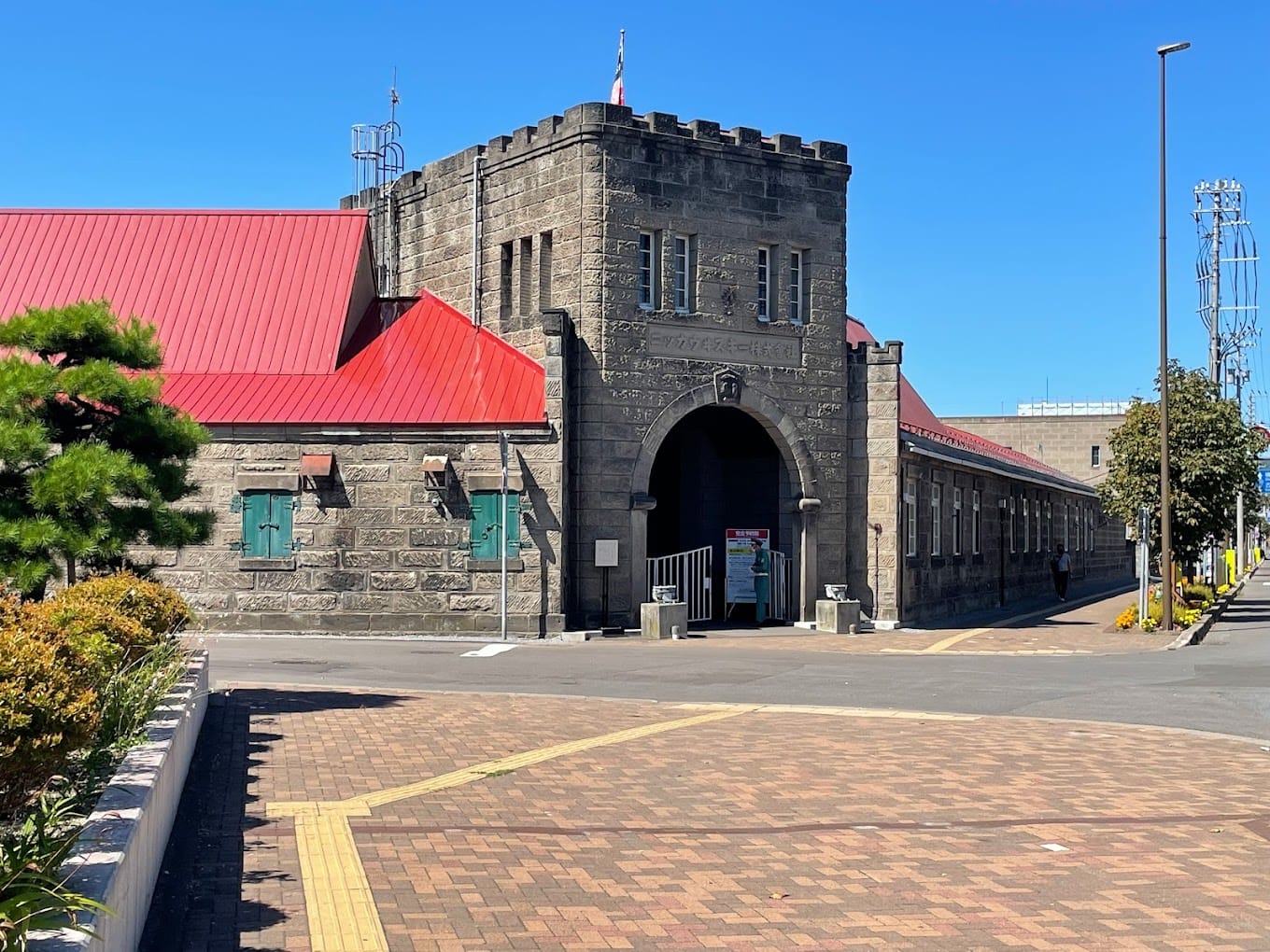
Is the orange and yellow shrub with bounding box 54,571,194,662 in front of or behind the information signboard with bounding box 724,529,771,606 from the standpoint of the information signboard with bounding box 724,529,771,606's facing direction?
in front

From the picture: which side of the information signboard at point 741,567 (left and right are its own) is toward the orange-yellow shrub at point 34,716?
front

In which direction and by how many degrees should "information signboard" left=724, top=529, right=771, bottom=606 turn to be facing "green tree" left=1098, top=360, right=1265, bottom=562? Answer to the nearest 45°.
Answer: approximately 90° to its left

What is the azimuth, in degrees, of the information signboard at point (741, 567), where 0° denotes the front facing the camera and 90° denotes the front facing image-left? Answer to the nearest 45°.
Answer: approximately 0°

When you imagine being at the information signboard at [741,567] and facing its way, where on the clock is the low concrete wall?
The low concrete wall is roughly at 12 o'clock from the information signboard.

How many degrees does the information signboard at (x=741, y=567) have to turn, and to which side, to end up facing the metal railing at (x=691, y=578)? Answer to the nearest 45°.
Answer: approximately 90° to its right

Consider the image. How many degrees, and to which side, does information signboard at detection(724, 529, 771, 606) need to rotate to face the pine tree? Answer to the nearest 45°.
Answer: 0° — it already faces it

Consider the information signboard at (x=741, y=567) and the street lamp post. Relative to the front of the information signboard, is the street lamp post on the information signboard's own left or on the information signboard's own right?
on the information signboard's own left

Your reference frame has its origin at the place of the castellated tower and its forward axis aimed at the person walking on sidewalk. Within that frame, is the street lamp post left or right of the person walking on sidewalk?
right

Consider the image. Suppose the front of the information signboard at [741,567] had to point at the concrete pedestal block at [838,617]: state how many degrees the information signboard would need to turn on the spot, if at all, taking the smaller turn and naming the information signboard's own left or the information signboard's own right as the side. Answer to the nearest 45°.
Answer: approximately 45° to the information signboard's own left

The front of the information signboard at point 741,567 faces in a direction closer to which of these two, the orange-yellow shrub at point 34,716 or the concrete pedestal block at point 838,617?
the orange-yellow shrub

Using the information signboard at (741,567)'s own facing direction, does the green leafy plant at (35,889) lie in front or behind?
in front
